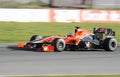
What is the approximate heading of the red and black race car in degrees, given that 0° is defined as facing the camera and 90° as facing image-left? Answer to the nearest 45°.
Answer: approximately 45°

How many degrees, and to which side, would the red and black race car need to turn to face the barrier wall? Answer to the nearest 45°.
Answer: approximately 135° to its right
